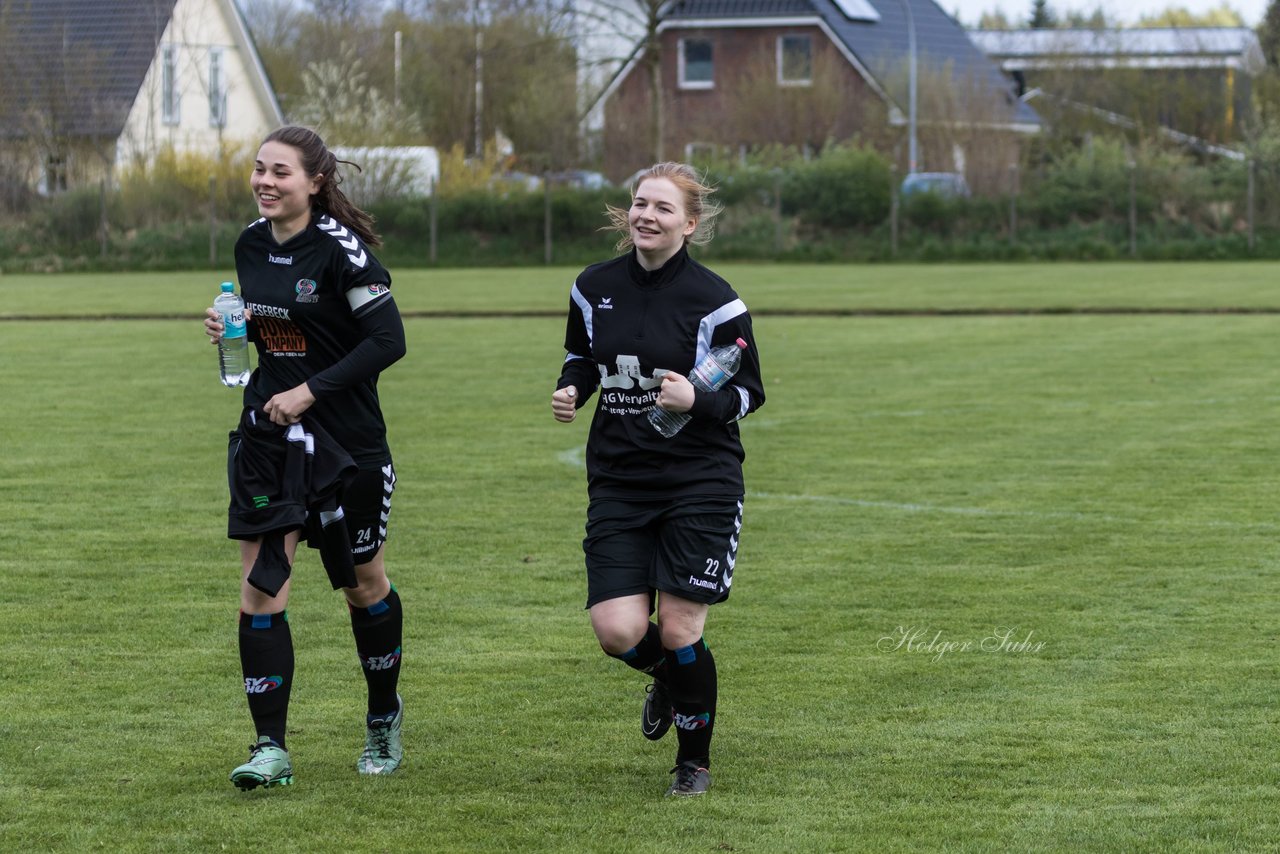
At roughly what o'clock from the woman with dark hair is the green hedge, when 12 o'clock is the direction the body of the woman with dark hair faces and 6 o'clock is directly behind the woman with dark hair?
The green hedge is roughly at 5 o'clock from the woman with dark hair.

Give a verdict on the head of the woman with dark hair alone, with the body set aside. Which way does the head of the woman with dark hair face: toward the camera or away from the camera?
toward the camera

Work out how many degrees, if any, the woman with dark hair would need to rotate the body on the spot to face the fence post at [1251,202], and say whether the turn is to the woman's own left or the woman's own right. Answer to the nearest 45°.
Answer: approximately 180°

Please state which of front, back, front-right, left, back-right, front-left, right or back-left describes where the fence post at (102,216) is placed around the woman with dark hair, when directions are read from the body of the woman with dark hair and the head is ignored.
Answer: back-right

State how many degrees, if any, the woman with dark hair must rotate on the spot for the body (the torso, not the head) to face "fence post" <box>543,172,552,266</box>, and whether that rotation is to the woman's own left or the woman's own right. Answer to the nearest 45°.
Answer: approximately 135° to the woman's own right

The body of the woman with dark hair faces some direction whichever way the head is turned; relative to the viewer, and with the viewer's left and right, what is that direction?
facing the viewer and to the left of the viewer

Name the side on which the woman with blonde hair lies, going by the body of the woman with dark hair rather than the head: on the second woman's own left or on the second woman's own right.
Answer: on the second woman's own left

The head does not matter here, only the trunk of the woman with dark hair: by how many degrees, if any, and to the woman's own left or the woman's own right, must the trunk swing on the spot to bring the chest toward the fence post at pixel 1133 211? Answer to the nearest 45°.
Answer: approximately 180°

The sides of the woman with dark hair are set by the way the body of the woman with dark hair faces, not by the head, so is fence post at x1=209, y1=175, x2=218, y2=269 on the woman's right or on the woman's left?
on the woman's right

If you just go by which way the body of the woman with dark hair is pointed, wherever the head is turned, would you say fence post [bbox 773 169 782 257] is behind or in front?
behind

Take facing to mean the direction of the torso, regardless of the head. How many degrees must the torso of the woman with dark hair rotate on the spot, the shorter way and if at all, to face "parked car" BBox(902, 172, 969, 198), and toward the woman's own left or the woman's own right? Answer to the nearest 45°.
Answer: approximately 135° to the woman's own right

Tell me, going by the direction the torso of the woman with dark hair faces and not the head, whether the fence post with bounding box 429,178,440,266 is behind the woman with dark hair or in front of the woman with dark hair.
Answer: behind
